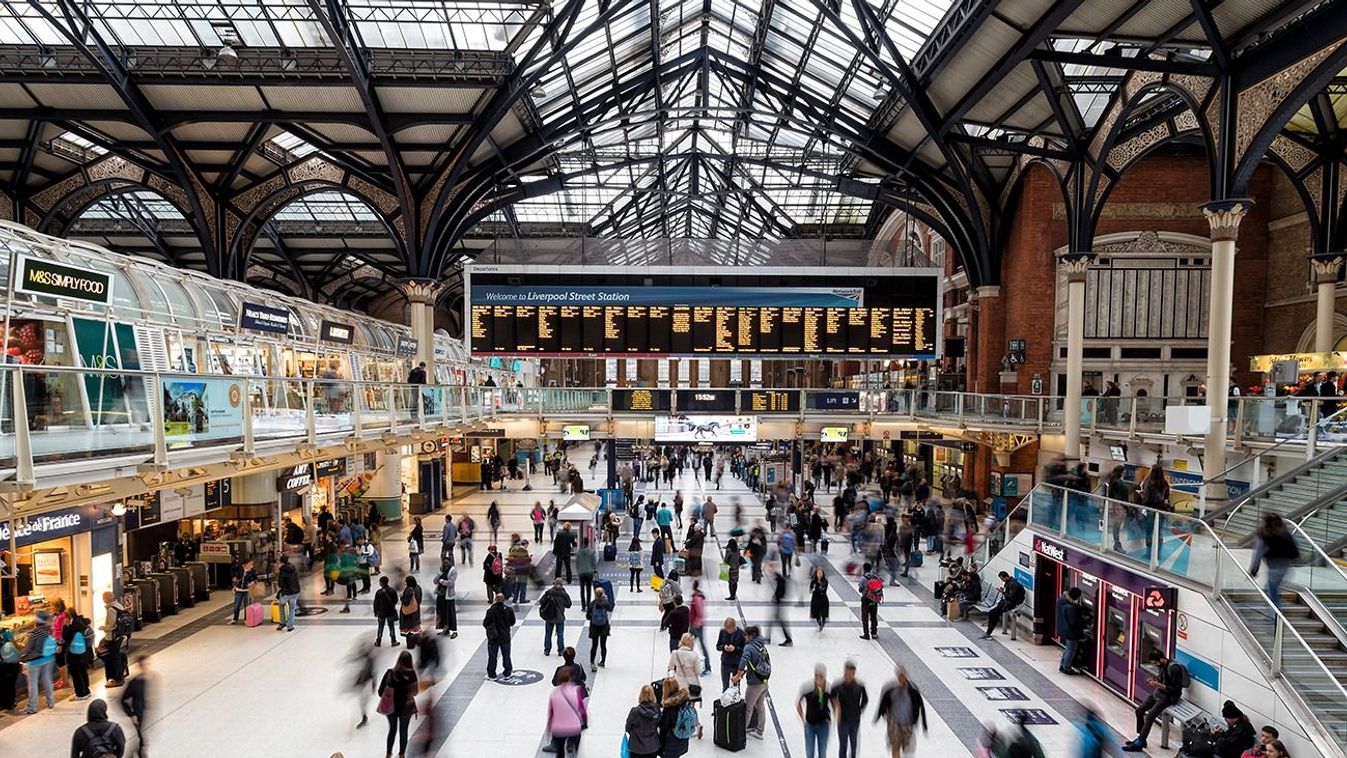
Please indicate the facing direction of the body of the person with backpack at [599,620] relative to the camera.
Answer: away from the camera

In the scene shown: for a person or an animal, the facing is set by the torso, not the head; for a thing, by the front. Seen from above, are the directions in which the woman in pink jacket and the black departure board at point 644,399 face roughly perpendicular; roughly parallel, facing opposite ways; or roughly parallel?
roughly parallel, facing opposite ways

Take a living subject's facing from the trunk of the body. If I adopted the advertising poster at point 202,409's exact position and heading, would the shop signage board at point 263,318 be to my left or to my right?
on my left

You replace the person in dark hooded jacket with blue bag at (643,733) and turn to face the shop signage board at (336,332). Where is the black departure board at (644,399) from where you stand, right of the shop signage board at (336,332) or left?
right

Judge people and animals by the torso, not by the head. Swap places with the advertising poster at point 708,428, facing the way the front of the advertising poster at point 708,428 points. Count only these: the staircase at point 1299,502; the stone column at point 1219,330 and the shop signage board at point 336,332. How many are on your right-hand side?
1

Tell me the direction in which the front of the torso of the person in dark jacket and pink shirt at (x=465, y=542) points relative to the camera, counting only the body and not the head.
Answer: toward the camera

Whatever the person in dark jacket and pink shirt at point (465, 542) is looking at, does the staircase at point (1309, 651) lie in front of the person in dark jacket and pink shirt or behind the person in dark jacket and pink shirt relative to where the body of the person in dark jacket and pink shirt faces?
in front

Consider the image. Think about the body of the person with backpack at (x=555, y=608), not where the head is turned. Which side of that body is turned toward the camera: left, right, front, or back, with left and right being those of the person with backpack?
back

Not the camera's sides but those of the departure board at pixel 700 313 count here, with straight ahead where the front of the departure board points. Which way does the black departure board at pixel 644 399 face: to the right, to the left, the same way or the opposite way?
the same way

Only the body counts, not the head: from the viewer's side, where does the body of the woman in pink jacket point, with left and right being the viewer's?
facing away from the viewer

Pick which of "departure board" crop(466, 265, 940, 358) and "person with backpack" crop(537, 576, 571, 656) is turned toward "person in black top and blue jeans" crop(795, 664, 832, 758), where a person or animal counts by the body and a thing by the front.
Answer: the departure board

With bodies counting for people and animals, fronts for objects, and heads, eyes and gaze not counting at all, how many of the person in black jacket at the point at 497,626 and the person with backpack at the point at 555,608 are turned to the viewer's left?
0

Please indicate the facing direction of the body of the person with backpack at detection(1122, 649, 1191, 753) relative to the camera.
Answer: to the viewer's left

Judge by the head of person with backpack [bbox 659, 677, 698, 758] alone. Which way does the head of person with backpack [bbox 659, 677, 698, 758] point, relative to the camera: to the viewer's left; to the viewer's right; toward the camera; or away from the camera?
away from the camera

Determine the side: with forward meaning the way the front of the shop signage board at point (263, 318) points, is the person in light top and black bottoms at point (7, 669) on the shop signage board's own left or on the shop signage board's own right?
on the shop signage board's own right

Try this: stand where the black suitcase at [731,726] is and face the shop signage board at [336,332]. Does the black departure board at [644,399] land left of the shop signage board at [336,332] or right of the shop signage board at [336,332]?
right
